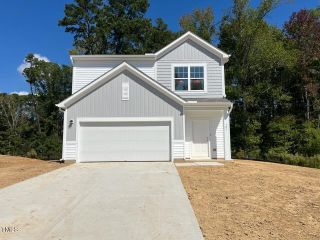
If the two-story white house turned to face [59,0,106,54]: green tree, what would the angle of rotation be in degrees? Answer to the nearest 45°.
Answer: approximately 180°

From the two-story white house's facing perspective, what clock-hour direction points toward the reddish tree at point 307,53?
The reddish tree is roughly at 8 o'clock from the two-story white house.

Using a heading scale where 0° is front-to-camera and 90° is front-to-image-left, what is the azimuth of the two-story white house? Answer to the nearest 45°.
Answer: approximately 0°

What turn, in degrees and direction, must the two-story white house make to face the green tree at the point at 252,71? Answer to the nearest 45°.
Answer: approximately 135° to its left

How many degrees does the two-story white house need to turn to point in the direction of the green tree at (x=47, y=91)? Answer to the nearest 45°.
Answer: approximately 135° to its right

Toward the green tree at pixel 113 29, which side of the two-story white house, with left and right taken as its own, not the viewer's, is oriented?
back
